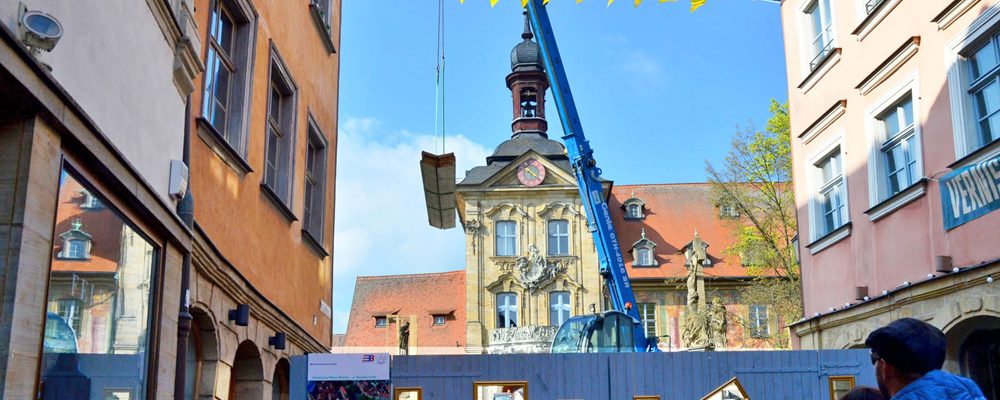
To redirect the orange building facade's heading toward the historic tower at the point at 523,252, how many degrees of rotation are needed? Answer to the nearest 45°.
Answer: approximately 135° to its left

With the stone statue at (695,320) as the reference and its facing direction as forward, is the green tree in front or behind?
behind

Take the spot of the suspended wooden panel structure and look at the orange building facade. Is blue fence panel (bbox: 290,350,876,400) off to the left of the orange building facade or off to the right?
left

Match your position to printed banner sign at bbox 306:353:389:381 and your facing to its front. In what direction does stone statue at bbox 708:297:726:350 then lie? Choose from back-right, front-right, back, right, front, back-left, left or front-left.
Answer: back-left

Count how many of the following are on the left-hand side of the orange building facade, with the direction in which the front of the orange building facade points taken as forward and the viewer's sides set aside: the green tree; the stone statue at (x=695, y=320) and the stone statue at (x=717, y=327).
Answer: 3

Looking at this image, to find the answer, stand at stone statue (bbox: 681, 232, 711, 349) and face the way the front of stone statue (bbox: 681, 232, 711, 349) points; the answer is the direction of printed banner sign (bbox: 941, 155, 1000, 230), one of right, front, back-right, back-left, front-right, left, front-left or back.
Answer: front-left

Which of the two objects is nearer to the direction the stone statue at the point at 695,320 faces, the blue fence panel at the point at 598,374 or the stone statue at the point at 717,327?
the blue fence panel

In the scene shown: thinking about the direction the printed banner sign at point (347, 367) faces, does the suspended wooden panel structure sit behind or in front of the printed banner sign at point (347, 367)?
behind

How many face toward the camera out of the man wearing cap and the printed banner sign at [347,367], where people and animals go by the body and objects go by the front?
1

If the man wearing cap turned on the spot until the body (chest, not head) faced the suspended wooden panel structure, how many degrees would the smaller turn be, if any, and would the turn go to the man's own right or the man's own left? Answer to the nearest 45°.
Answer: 0° — they already face it

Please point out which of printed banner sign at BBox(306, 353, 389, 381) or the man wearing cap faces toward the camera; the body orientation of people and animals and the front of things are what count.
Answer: the printed banner sign

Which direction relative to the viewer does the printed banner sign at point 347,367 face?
toward the camera

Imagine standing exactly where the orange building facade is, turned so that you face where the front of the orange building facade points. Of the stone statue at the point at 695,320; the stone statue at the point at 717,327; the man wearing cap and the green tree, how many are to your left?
3

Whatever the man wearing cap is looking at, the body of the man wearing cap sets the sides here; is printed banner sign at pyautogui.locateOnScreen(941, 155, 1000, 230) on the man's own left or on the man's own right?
on the man's own right

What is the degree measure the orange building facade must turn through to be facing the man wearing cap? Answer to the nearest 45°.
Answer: approximately 45° to its right

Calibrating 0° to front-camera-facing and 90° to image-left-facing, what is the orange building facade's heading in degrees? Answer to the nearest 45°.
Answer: approximately 315°

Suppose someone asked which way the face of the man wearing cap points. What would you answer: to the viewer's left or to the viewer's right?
to the viewer's left
